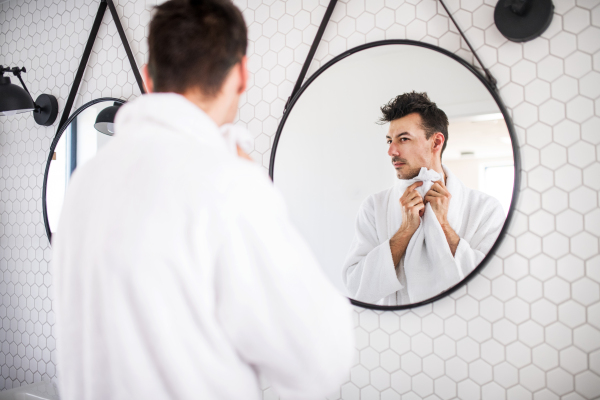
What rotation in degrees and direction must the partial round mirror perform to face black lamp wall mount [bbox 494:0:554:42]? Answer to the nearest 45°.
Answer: approximately 90° to its left

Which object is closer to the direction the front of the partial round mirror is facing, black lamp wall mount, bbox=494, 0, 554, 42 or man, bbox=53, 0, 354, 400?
the man

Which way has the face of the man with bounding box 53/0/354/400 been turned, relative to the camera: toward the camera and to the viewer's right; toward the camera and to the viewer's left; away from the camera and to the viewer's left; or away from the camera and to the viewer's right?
away from the camera and to the viewer's right

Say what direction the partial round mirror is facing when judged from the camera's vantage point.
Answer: facing the viewer and to the left of the viewer

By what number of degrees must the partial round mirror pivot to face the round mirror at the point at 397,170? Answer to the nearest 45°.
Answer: approximately 90° to its left

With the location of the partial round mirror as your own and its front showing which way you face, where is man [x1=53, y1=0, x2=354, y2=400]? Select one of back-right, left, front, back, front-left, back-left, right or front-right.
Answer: front-left
